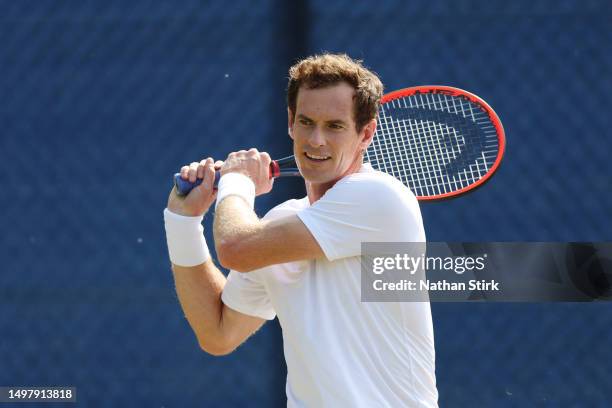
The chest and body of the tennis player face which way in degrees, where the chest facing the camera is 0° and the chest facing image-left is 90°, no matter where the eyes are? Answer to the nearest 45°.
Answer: approximately 45°
